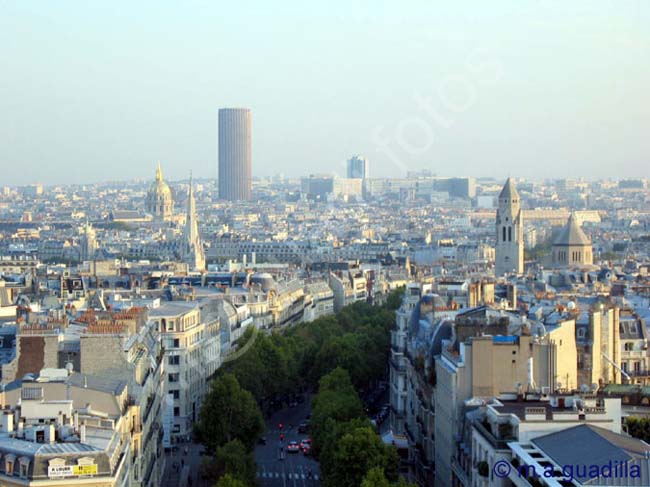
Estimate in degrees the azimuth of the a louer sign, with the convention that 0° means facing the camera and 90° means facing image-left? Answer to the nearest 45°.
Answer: approximately 0°

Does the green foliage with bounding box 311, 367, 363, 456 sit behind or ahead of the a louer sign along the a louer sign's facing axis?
behind

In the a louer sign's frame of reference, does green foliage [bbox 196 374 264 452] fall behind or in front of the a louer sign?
behind

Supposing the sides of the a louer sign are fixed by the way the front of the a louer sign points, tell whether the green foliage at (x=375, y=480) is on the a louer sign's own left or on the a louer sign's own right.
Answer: on the a louer sign's own left

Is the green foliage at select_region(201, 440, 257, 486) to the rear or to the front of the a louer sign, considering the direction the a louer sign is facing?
to the rear

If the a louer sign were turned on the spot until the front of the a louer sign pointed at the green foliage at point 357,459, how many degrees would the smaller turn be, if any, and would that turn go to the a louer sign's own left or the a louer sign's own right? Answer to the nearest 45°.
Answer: approximately 135° to the a louer sign's own left
